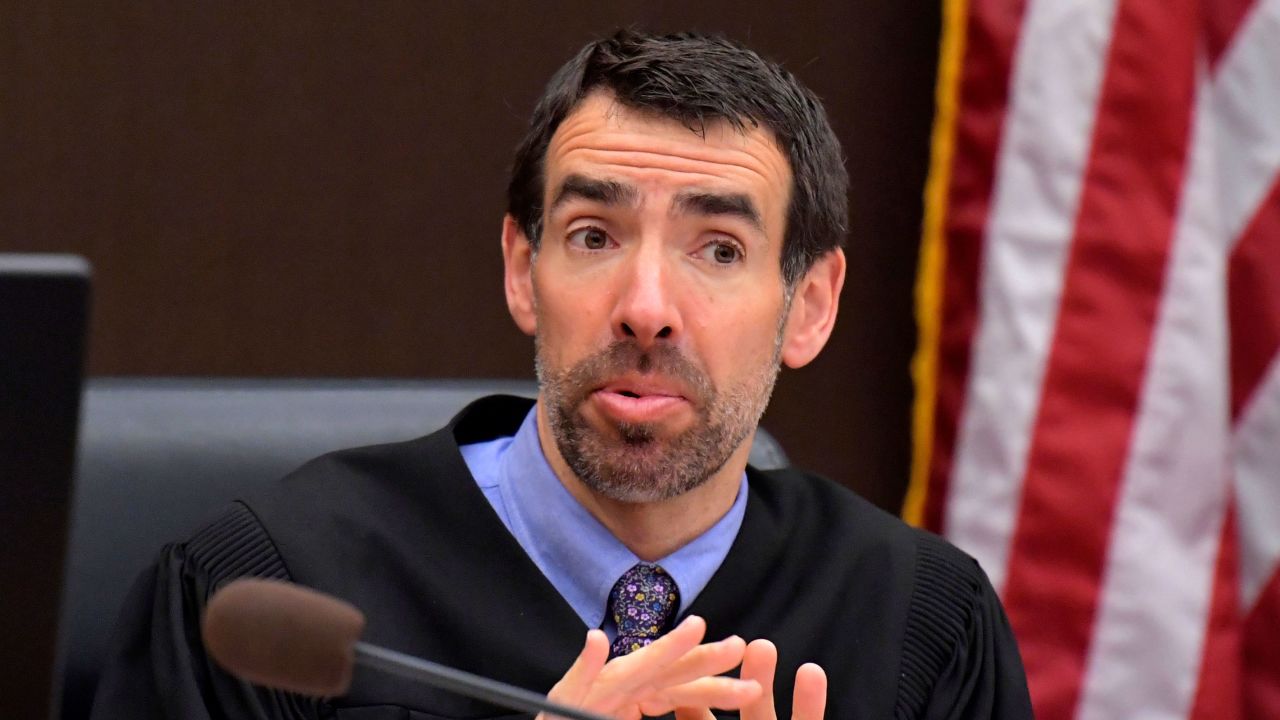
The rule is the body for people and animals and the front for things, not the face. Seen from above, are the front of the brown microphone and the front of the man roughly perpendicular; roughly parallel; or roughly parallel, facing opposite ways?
roughly perpendicular

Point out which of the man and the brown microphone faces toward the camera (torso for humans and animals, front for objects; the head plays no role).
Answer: the man

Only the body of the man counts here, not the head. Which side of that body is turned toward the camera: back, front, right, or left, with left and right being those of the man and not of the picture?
front

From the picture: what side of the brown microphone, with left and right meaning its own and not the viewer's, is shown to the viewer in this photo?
left

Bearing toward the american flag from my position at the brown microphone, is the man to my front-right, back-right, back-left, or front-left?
front-left

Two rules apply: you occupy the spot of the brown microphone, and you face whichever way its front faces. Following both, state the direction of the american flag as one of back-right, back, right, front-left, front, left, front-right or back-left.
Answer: back-right

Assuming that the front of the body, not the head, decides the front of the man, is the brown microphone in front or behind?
in front

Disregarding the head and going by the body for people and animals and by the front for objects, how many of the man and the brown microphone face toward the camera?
1

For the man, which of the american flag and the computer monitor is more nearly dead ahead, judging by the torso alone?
the computer monitor
